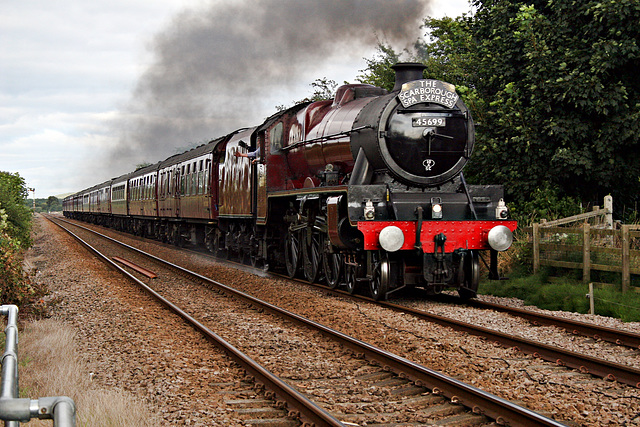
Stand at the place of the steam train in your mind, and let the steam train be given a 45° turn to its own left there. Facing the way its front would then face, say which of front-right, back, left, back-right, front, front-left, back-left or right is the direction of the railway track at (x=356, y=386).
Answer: right

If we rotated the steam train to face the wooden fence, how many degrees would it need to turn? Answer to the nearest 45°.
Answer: approximately 45° to its left

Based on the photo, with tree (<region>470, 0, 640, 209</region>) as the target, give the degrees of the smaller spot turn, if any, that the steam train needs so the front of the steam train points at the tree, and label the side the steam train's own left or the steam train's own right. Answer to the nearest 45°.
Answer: approximately 90° to the steam train's own left

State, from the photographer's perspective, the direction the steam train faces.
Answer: facing the viewer and to the right of the viewer
